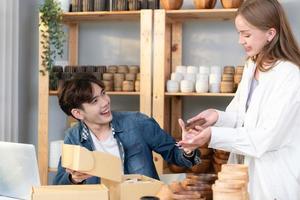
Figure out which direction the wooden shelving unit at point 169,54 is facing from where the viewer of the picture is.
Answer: facing the viewer

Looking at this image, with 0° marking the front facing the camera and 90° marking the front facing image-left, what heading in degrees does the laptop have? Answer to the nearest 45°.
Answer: approximately 180°

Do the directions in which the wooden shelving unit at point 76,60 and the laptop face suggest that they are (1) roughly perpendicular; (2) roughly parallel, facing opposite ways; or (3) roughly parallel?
roughly parallel, facing opposite ways

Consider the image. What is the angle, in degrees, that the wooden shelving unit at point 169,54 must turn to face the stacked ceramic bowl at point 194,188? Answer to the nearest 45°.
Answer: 0° — it already faces it

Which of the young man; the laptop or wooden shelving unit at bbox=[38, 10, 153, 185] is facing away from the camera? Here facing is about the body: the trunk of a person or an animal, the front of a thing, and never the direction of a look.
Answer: the laptop

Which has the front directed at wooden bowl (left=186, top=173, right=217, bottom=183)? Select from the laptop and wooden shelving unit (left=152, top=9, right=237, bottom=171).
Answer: the wooden shelving unit

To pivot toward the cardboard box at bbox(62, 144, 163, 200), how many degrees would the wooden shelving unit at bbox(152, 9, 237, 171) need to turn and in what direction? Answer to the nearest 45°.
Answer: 0° — it already faces it

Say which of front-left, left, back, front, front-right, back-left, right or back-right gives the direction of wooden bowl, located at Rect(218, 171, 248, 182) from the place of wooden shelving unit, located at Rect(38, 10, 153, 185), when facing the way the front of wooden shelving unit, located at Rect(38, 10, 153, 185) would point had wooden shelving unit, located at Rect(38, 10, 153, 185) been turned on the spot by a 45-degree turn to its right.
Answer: front-left

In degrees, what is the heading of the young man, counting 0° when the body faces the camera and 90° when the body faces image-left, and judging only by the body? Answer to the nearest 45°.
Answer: approximately 0°

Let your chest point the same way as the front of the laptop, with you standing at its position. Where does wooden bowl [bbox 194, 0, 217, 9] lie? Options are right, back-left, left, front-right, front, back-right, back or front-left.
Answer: front-right

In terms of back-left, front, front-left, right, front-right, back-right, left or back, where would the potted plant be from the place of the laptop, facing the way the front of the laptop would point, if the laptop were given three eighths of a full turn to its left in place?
back-right

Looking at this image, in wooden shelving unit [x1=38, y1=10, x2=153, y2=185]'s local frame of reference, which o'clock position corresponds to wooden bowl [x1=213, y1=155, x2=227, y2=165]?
The wooden bowl is roughly at 10 o'clock from the wooden shelving unit.

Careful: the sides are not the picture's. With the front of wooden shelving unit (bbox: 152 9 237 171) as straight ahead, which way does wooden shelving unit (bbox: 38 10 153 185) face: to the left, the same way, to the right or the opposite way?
the same way

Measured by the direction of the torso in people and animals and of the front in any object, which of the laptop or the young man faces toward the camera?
the young man
